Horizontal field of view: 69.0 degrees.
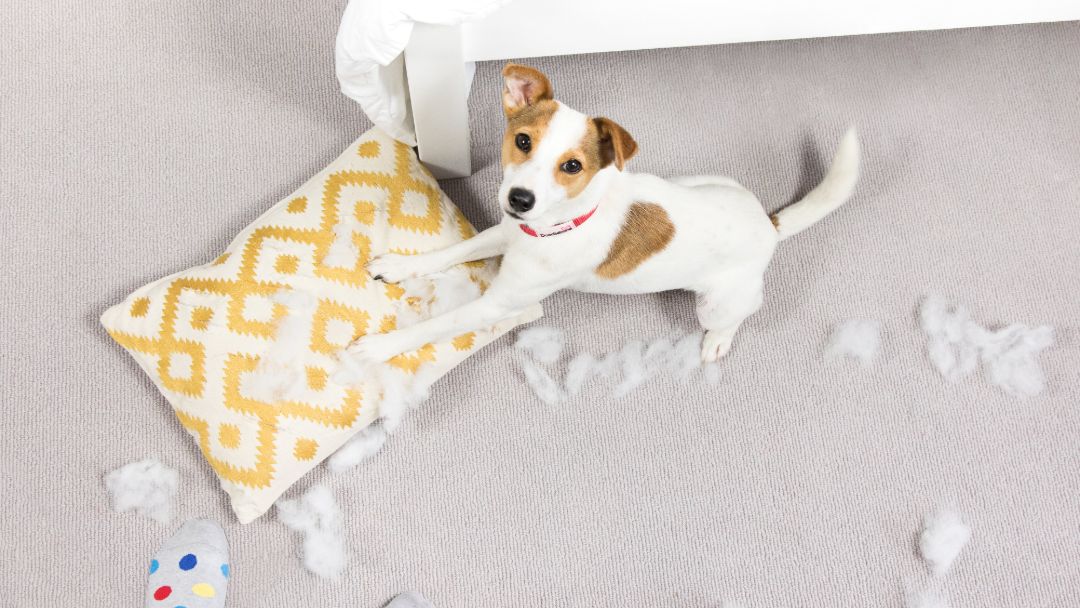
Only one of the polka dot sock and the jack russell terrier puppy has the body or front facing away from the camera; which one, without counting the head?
the polka dot sock

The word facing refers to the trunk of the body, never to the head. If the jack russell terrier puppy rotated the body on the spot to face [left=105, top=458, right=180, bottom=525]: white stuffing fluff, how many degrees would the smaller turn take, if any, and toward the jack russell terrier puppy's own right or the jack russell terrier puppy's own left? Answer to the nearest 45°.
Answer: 0° — it already faces it

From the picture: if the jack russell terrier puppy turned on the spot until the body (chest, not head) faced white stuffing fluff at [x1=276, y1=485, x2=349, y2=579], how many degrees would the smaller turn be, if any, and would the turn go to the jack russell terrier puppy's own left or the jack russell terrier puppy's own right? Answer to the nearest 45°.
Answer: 0° — it already faces it

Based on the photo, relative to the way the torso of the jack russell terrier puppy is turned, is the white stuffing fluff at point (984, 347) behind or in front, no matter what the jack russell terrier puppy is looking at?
behind

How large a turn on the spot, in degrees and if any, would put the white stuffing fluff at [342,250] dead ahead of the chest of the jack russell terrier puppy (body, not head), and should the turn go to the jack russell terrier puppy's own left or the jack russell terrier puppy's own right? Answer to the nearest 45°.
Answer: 0° — it already faces it

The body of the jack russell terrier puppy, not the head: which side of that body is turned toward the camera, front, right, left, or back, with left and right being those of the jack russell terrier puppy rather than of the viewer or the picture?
left

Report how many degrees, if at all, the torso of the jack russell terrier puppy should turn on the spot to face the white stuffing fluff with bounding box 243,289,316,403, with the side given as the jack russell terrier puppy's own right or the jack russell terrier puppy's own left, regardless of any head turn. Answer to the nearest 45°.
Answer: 0° — it already faces it

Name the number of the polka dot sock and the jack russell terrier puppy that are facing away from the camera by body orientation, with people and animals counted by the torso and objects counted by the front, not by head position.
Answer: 1

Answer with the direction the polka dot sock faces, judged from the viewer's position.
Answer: facing away from the viewer

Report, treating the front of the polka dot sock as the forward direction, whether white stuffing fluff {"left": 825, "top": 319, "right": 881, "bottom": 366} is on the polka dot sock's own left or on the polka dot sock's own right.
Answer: on the polka dot sock's own right

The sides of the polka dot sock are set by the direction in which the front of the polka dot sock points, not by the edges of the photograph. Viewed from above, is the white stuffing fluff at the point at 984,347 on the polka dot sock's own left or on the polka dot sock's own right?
on the polka dot sock's own right
